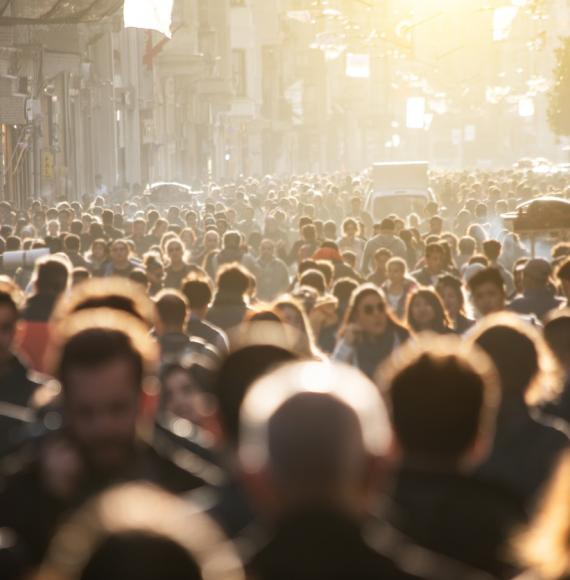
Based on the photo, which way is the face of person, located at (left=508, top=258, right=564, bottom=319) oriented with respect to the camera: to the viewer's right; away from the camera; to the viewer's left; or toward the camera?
away from the camera

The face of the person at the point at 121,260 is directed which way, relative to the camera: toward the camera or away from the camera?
toward the camera

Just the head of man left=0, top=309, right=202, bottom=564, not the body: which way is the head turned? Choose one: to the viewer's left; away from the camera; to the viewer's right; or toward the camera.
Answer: toward the camera

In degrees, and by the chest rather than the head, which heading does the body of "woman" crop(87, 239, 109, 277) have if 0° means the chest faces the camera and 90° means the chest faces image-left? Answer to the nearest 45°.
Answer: approximately 0°

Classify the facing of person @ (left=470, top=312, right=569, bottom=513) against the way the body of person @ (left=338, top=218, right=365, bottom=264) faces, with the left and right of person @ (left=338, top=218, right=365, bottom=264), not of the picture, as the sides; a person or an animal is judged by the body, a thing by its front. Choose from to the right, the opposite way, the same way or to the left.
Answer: the opposite way

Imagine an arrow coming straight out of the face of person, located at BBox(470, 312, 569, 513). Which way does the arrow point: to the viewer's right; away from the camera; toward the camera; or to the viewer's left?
away from the camera

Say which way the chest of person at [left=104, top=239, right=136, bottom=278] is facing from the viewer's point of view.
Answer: toward the camera

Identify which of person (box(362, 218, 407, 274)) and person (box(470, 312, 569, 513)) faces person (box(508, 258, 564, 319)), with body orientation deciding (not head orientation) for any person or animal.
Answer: person (box(470, 312, 569, 513))

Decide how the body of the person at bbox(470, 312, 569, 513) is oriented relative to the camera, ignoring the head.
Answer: away from the camera

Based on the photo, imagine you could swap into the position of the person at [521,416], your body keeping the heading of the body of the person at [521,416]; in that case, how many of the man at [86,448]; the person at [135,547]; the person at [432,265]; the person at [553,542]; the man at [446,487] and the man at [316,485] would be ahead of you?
1

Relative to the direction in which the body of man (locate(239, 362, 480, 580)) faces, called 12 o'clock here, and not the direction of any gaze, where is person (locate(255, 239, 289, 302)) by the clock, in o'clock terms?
The person is roughly at 12 o'clock from the man.

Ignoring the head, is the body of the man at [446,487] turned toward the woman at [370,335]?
yes

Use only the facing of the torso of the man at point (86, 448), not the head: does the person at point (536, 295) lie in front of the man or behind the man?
behind

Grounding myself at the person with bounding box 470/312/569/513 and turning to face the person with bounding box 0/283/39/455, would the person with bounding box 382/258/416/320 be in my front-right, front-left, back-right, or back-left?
front-right

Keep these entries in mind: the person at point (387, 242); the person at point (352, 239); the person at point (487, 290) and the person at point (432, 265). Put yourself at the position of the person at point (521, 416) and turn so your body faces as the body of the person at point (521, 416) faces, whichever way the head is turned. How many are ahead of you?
4

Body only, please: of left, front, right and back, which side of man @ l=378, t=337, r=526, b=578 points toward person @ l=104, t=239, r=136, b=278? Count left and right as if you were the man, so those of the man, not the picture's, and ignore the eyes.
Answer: front

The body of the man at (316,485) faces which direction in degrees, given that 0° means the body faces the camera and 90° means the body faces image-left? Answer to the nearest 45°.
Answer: approximately 180°
